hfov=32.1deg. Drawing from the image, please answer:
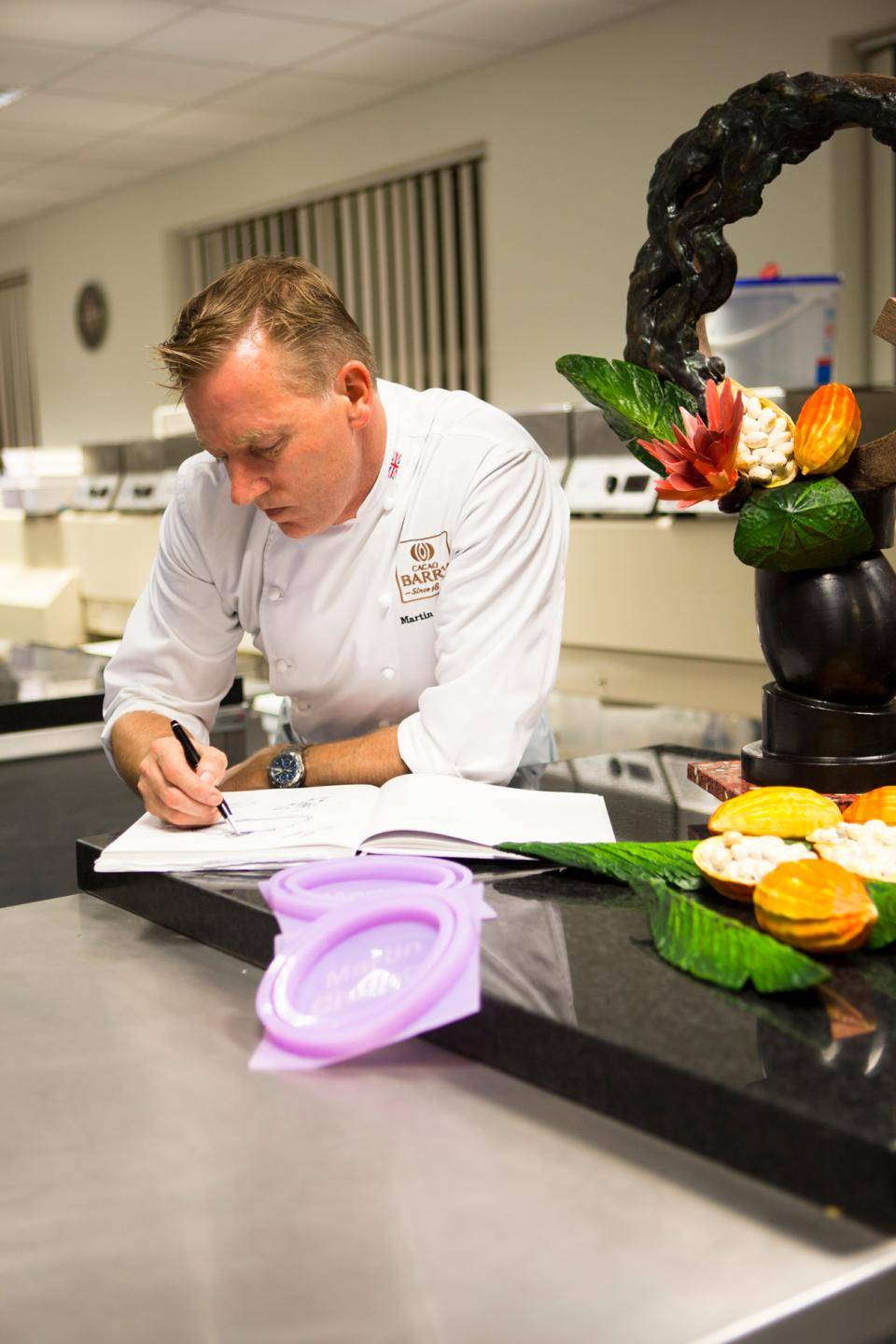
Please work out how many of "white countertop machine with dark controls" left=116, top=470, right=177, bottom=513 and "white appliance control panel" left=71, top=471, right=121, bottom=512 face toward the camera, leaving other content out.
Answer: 2

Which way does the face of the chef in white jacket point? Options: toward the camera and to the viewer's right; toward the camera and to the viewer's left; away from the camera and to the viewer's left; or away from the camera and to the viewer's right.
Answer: toward the camera and to the viewer's left

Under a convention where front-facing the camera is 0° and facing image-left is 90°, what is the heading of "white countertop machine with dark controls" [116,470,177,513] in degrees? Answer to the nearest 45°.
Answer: approximately 0°

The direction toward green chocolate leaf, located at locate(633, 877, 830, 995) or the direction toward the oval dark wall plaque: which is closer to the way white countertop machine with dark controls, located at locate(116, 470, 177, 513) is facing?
the green chocolate leaf

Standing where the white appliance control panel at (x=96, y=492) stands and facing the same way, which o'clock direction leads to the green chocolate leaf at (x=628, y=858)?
The green chocolate leaf is roughly at 12 o'clock from the white appliance control panel.

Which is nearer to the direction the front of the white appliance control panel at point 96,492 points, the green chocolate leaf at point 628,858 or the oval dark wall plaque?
the green chocolate leaf

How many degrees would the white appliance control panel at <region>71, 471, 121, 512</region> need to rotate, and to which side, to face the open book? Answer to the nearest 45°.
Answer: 0° — it already faces it

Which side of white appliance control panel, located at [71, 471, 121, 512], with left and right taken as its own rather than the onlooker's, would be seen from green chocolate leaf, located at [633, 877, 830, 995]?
front
